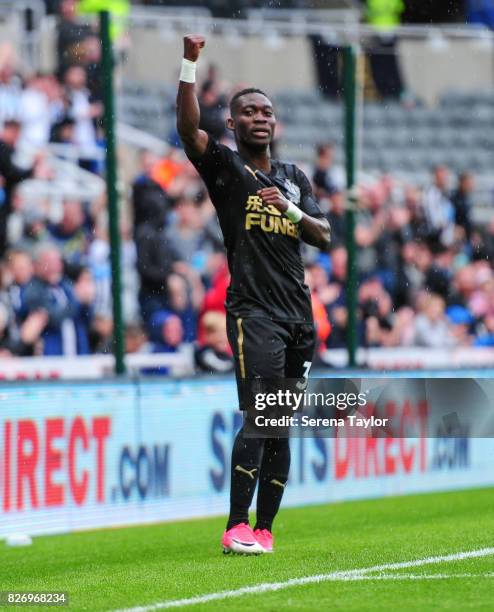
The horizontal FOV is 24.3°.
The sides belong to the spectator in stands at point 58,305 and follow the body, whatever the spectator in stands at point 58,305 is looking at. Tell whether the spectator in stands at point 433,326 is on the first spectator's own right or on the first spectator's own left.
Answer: on the first spectator's own left

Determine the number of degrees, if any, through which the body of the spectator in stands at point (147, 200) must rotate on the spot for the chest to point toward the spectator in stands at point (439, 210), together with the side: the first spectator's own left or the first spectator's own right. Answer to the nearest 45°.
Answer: approximately 90° to the first spectator's own left

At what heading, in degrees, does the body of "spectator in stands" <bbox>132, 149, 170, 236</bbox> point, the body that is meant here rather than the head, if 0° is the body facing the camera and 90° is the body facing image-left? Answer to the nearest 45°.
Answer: approximately 315°

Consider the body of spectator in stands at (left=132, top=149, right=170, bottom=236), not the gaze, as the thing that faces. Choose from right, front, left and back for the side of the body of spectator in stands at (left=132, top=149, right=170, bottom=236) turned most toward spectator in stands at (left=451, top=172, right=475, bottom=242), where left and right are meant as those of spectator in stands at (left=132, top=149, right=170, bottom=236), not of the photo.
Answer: left

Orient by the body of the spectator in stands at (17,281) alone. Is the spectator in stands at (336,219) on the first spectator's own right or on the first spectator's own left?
on the first spectator's own left

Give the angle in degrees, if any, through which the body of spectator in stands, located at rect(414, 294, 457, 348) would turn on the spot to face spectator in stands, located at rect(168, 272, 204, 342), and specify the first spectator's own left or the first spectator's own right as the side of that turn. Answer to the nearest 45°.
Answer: approximately 45° to the first spectator's own right

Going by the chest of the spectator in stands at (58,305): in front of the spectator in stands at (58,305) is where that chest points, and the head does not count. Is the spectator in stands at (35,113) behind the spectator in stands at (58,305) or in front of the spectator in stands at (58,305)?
behind

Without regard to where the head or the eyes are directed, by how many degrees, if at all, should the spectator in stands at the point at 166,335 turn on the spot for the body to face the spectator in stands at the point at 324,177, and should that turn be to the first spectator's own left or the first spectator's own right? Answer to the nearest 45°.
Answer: approximately 90° to the first spectator's own left

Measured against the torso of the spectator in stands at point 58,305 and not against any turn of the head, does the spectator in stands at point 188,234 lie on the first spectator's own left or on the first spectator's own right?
on the first spectator's own left
